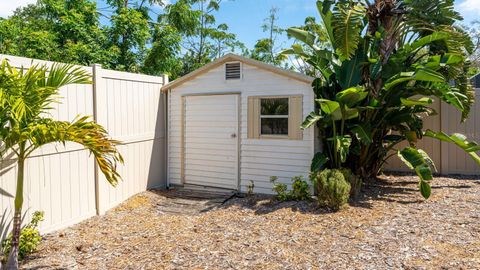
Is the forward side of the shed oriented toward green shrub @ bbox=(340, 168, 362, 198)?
no

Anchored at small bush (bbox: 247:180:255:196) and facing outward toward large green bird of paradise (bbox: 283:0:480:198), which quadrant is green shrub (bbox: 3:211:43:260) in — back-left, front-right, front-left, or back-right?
back-right

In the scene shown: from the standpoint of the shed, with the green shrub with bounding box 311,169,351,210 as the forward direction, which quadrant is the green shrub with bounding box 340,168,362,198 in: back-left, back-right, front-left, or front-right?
front-left

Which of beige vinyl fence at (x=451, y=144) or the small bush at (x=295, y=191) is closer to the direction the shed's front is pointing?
the small bush

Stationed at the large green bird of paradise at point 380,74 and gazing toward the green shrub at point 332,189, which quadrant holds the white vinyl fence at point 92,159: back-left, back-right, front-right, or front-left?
front-right

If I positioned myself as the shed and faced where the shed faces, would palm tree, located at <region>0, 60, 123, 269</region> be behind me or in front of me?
in front

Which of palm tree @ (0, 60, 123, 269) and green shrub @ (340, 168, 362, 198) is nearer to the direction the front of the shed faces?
the palm tree

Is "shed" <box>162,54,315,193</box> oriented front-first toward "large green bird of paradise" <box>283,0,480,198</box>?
no

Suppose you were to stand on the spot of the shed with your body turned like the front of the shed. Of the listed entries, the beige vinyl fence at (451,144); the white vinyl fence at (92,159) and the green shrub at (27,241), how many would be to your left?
1

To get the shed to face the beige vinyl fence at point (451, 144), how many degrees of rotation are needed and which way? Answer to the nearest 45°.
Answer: approximately 90° to its left

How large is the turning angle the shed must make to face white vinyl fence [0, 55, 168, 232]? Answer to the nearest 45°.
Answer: approximately 45° to its right

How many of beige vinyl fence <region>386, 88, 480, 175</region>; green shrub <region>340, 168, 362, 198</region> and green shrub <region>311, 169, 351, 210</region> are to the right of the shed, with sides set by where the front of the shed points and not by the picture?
0

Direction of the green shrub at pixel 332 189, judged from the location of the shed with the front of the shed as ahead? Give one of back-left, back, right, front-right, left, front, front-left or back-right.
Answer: front-left

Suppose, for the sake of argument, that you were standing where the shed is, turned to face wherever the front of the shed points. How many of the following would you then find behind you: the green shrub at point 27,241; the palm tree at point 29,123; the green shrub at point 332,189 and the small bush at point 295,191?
0

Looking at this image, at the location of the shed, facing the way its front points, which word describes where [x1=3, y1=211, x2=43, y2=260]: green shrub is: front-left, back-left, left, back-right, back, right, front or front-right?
front-right

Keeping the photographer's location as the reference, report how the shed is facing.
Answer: facing the viewer
